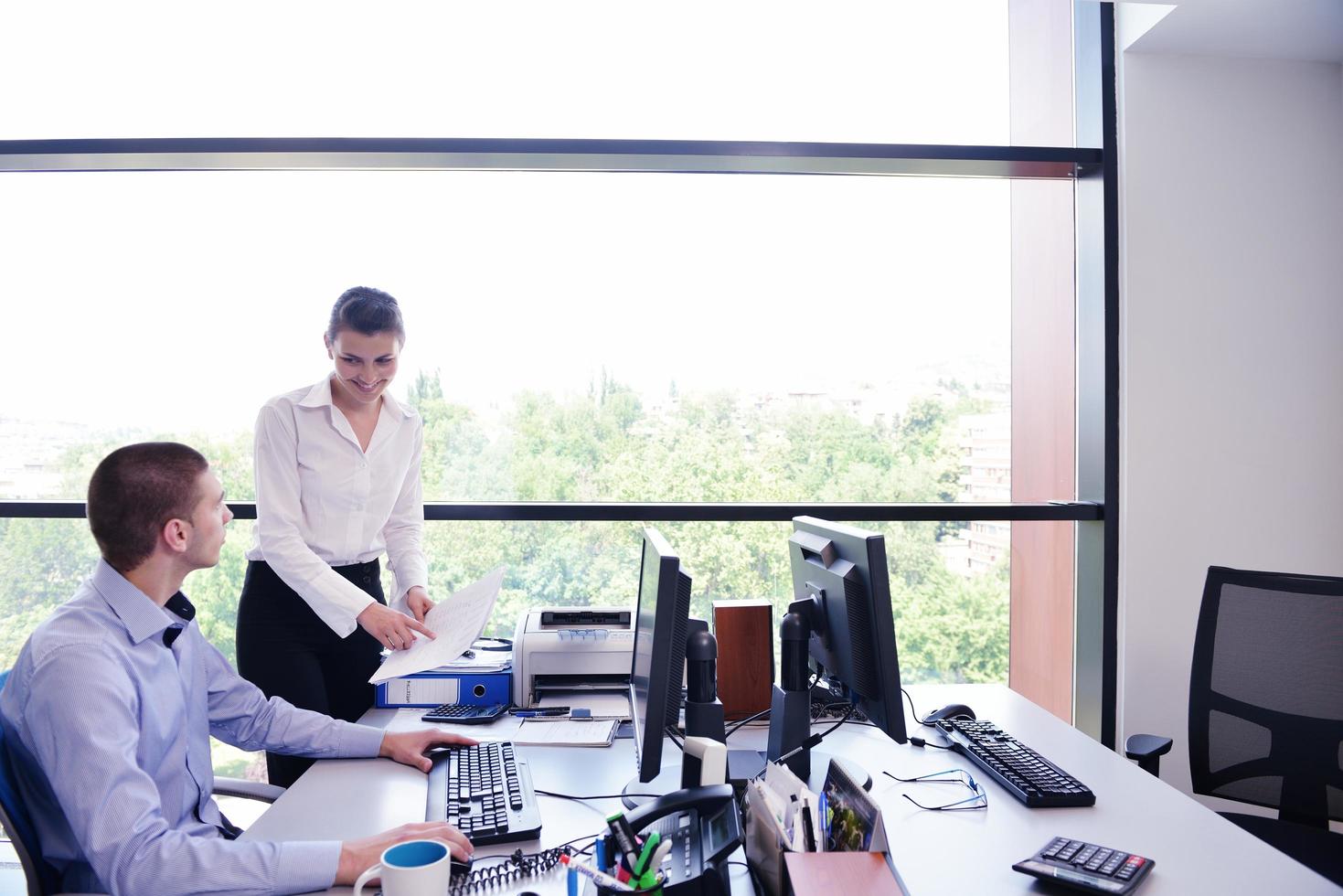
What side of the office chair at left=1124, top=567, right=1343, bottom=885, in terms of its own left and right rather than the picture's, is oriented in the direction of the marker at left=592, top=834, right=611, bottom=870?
front

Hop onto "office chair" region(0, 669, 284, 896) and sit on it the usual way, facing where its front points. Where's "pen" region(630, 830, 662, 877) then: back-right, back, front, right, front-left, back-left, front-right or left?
front-right

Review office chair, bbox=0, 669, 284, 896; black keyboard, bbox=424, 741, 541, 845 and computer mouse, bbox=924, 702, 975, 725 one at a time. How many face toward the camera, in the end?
0

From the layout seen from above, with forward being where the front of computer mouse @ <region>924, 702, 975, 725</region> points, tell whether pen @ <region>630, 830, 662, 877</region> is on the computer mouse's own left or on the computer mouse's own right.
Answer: on the computer mouse's own left

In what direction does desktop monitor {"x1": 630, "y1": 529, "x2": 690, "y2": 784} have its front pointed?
to the viewer's left

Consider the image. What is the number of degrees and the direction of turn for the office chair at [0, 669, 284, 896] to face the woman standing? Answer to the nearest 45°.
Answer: approximately 45° to its left

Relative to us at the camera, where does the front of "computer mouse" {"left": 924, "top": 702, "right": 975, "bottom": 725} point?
facing to the left of the viewer

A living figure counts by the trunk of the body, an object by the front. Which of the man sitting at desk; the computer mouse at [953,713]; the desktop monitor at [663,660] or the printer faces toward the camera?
the printer

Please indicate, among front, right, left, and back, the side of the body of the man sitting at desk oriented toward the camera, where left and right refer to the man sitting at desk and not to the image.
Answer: right

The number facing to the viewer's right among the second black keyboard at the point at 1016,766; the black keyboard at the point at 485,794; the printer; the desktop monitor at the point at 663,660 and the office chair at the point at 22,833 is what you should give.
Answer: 2

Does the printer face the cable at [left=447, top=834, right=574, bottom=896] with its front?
yes

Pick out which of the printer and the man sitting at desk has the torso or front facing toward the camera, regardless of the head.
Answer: the printer

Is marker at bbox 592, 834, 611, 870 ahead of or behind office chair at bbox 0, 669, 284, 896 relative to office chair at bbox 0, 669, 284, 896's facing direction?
ahead

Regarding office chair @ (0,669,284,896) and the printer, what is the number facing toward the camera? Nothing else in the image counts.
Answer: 1

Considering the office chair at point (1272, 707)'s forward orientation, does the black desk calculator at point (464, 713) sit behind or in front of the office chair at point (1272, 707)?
in front
